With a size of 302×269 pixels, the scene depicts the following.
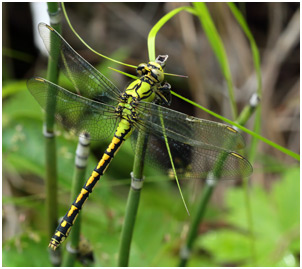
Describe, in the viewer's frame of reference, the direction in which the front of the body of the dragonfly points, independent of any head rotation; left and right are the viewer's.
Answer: facing away from the viewer and to the right of the viewer
